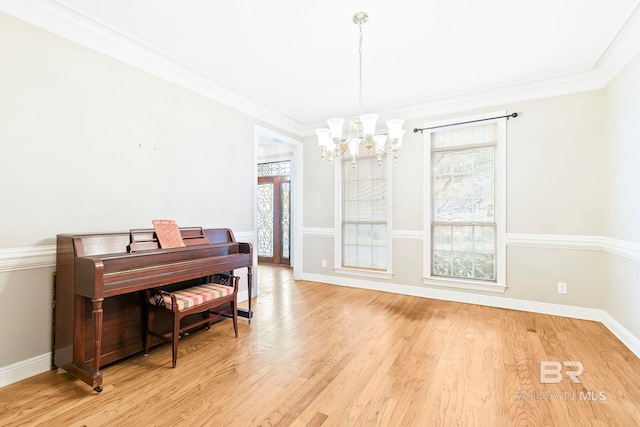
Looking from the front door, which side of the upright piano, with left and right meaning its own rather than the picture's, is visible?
left

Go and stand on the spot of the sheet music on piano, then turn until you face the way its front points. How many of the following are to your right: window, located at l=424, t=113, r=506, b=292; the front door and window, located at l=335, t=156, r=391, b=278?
0

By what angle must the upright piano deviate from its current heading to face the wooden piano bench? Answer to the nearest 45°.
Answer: approximately 45° to its left

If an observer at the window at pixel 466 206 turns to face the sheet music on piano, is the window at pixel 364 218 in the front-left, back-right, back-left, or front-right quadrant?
front-right

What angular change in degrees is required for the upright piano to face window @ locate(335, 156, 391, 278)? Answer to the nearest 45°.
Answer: approximately 45° to its left

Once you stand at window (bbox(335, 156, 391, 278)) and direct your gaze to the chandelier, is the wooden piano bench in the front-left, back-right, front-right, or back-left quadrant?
front-right

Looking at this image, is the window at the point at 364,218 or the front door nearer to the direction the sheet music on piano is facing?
the window

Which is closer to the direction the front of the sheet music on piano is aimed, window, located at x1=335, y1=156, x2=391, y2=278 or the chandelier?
the chandelier

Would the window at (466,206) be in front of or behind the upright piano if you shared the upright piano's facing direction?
in front

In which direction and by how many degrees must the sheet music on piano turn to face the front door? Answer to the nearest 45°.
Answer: approximately 90° to its left

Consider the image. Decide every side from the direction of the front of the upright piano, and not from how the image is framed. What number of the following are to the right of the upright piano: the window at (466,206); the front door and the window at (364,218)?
0

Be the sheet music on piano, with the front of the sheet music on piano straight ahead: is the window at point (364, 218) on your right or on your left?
on your left

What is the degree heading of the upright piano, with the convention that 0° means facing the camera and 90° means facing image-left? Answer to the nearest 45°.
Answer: approximately 315°

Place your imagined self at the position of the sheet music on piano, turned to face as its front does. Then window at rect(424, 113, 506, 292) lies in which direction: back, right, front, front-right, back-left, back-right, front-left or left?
front-left

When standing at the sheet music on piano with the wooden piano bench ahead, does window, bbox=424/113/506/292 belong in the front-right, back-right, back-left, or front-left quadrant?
front-left

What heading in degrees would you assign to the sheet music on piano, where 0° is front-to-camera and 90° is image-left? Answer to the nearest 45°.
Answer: approximately 315°
